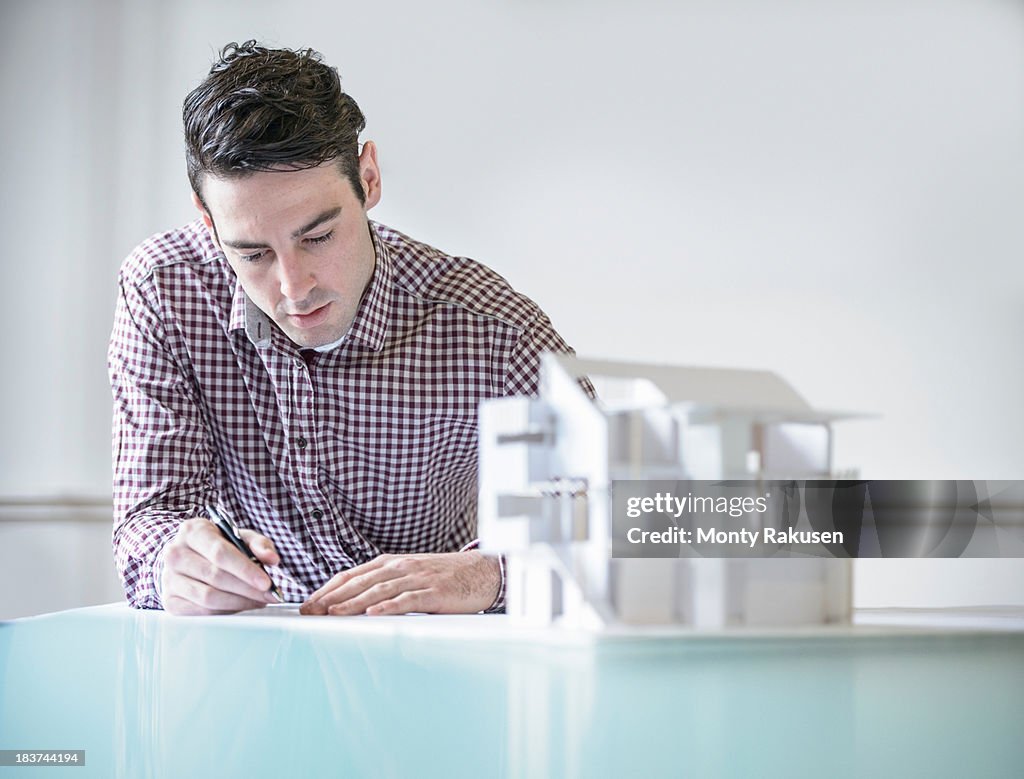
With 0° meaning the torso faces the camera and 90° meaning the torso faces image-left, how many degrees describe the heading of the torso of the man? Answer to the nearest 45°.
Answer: approximately 0°
